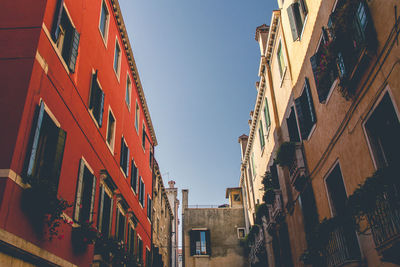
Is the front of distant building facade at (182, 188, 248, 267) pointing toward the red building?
yes

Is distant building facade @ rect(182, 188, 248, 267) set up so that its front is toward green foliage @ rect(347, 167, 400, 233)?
yes

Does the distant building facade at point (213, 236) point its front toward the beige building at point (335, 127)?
yes

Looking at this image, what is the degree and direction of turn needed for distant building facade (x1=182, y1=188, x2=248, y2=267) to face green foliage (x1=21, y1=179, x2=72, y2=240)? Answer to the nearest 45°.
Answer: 0° — it already faces it

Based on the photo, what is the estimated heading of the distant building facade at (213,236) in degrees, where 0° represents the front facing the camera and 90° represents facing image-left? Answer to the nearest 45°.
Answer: approximately 0°
